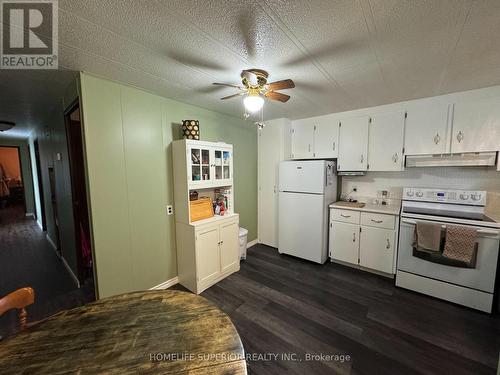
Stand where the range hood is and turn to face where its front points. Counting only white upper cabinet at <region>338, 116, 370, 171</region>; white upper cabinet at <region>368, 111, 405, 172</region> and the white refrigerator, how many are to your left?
0

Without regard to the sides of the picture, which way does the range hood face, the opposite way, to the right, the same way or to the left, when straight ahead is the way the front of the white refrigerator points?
the same way

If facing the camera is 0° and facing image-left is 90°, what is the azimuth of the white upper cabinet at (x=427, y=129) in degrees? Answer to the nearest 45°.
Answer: approximately 0°

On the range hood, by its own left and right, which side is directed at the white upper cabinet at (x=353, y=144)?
right

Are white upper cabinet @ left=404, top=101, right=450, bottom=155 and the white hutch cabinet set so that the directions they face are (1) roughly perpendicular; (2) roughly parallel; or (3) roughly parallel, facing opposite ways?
roughly perpendicular

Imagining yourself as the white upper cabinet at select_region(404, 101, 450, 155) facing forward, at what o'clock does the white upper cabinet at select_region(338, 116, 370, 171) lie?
the white upper cabinet at select_region(338, 116, 370, 171) is roughly at 3 o'clock from the white upper cabinet at select_region(404, 101, 450, 155).

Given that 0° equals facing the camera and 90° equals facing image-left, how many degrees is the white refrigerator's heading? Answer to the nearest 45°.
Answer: approximately 45°

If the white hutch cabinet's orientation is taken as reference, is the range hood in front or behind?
in front

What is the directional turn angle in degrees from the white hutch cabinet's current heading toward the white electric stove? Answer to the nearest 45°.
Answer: approximately 45° to its left

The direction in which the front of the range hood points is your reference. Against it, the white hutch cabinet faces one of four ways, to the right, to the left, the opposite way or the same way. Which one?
to the left

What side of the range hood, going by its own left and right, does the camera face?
front

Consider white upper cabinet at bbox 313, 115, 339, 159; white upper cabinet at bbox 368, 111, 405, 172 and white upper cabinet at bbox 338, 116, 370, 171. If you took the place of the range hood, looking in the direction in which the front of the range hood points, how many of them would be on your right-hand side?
3

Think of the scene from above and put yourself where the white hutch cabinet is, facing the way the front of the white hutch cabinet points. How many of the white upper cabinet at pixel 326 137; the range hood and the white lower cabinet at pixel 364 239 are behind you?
0

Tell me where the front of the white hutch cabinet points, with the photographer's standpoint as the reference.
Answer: facing the viewer and to the right of the viewer
